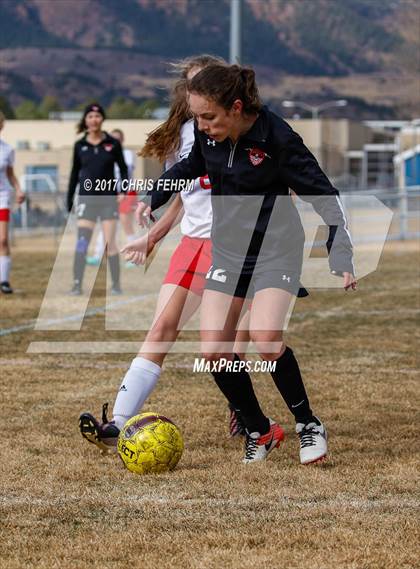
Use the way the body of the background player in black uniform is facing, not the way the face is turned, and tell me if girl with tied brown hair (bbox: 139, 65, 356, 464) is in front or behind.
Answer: in front

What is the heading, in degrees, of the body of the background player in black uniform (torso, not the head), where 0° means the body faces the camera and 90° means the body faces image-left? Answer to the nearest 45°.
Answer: approximately 0°

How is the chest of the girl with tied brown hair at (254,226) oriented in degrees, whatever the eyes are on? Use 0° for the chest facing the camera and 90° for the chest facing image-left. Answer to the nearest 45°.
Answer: approximately 45°

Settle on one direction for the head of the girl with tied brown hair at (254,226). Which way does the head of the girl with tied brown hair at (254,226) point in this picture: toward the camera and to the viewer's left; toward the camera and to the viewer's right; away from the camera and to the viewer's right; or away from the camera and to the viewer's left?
toward the camera and to the viewer's left

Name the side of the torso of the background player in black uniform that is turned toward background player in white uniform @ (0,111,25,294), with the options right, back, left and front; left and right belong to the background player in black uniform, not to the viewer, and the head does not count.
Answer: right
